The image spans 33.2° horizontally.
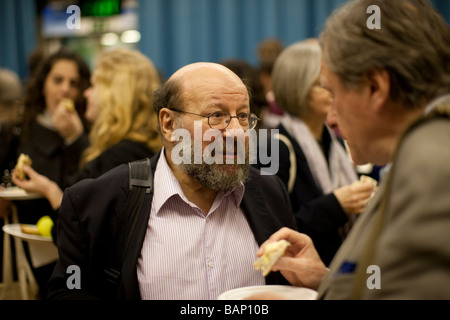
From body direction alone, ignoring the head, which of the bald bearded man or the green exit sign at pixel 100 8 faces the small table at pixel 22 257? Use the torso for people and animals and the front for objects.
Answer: the green exit sign

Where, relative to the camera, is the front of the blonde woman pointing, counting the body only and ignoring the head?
to the viewer's left

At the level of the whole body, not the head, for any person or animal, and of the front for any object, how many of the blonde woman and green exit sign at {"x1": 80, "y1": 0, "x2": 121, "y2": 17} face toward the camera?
1

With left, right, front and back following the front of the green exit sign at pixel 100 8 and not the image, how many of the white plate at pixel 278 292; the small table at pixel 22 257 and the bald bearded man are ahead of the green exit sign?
3

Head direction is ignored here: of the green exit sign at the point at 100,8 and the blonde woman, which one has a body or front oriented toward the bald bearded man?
the green exit sign

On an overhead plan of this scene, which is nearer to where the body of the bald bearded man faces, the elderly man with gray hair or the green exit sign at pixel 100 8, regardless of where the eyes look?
the elderly man with gray hair

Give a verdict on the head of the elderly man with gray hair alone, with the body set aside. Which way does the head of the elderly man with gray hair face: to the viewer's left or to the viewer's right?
to the viewer's left

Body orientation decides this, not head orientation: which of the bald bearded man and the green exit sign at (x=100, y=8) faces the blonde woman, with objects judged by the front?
the green exit sign

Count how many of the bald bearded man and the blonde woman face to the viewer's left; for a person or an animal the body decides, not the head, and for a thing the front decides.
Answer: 1

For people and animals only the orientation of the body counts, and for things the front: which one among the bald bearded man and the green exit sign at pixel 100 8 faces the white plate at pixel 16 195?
the green exit sign
